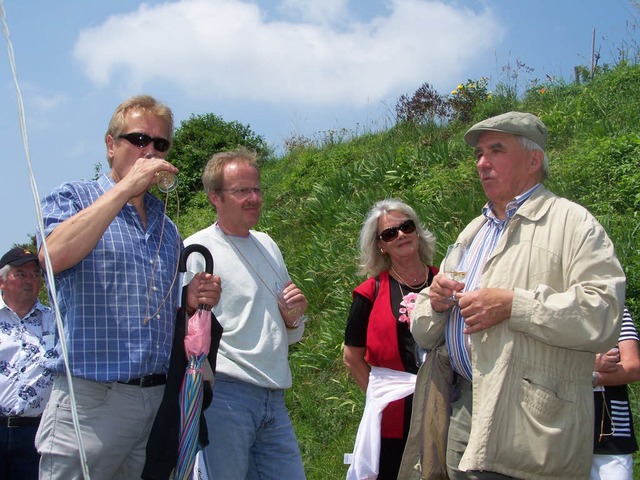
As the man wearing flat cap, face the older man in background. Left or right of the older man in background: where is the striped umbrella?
left

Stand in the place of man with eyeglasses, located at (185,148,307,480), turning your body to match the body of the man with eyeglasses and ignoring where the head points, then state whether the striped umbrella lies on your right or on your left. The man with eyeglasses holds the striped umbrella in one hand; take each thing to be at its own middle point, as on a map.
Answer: on your right

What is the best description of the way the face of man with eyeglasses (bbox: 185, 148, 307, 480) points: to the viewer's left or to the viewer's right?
to the viewer's right

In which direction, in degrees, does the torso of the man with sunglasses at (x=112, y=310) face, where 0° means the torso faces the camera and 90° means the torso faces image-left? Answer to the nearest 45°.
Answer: approximately 315°

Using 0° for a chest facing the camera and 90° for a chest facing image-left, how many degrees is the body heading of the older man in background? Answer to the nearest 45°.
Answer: approximately 315°

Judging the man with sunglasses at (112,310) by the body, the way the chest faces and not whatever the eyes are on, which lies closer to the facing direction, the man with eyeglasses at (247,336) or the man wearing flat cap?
the man wearing flat cap

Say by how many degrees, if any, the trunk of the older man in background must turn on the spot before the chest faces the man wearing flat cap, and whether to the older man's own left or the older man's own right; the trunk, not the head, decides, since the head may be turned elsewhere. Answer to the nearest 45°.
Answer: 0° — they already face them
